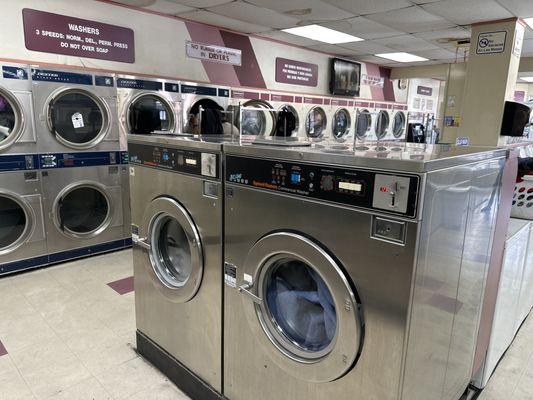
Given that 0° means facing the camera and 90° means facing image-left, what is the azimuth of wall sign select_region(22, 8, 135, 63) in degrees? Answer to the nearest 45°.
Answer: approximately 315°

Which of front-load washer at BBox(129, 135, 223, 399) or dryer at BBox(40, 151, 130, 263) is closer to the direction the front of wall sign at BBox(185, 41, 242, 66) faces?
the front-load washer

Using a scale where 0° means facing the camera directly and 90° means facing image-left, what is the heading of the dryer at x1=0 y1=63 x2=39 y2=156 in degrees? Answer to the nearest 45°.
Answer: approximately 0°

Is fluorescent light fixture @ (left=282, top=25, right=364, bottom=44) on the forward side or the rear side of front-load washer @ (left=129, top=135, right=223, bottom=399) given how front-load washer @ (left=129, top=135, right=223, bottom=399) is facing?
on the rear side

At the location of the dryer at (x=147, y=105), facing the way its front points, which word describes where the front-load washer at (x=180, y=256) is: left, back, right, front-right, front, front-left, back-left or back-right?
front-right

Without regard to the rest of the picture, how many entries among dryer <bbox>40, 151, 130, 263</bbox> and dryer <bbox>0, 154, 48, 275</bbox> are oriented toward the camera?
2

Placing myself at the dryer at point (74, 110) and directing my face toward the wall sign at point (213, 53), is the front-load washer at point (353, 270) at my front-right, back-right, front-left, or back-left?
back-right

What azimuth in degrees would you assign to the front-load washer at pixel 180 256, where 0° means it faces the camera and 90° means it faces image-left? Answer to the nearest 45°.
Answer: approximately 45°

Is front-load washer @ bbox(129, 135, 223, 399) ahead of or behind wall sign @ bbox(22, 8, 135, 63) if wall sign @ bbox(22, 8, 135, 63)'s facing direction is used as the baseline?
ahead

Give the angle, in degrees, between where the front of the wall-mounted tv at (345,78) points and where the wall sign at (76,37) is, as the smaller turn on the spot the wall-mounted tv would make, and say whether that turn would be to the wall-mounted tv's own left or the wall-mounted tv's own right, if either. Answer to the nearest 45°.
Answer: approximately 90° to the wall-mounted tv's own right

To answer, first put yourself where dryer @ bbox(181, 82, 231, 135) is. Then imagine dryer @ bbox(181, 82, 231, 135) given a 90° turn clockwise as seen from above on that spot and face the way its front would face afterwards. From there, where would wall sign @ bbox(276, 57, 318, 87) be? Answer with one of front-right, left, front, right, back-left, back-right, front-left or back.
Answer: back
